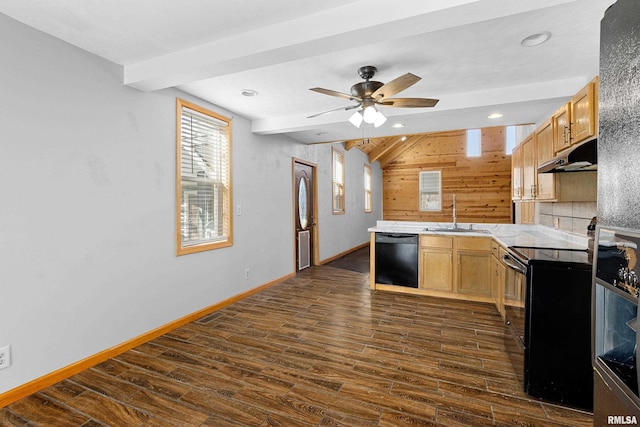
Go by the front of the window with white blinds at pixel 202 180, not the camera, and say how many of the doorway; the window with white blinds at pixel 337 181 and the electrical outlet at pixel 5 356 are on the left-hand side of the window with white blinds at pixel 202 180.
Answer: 2

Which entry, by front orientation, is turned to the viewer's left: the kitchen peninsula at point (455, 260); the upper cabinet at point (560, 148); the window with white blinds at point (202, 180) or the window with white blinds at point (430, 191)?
the upper cabinet

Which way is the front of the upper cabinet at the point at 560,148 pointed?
to the viewer's left

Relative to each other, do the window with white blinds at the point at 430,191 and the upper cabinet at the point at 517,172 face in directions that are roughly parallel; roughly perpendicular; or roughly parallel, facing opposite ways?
roughly perpendicular

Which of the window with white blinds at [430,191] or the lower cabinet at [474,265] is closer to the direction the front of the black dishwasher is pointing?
the lower cabinet

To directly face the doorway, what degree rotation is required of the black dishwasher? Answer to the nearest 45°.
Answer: approximately 135° to its right

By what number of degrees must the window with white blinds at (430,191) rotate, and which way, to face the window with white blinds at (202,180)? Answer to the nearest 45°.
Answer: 0° — it already faces it
